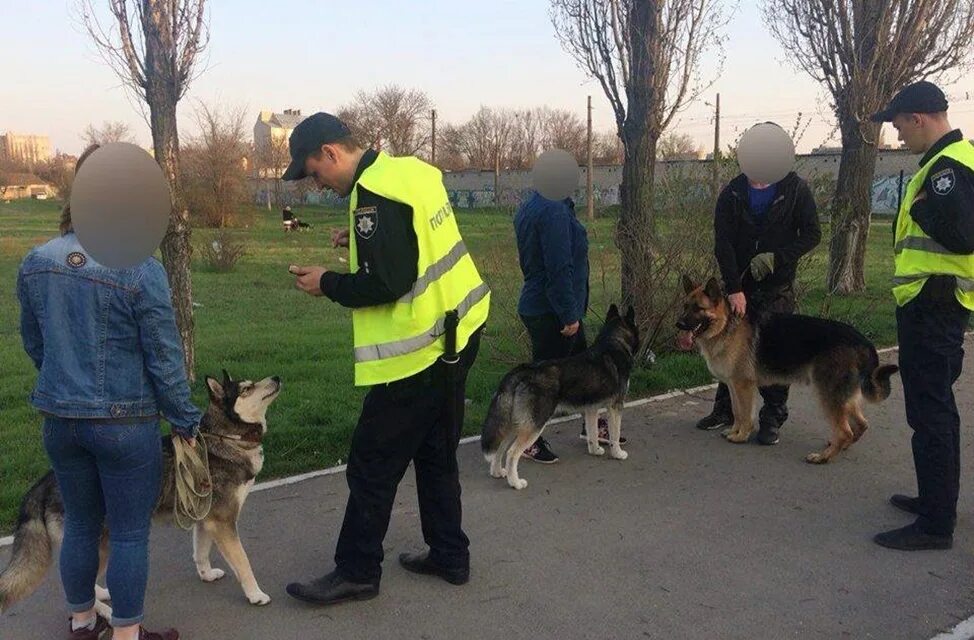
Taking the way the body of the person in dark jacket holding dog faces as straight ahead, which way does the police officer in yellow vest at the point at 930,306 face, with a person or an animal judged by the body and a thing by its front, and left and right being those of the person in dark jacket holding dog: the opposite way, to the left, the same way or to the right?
to the right

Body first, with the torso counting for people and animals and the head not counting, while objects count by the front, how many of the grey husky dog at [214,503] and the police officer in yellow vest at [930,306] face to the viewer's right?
1

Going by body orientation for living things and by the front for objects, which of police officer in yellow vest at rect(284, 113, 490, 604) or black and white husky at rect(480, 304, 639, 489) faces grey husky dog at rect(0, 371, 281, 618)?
the police officer in yellow vest

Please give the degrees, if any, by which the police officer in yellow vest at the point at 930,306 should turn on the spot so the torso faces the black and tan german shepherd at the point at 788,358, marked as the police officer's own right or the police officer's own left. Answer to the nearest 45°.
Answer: approximately 45° to the police officer's own right

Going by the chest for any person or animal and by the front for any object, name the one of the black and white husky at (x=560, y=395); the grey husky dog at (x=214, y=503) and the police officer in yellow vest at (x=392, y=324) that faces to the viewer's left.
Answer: the police officer in yellow vest

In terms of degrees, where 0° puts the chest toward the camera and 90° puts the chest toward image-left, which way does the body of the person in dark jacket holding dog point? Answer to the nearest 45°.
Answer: approximately 0°

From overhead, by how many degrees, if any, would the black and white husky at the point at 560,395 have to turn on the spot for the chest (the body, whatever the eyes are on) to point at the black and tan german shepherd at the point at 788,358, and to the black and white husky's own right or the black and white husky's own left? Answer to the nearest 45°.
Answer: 0° — it already faces it

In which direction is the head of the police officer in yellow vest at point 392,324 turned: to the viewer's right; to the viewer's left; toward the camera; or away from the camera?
to the viewer's left

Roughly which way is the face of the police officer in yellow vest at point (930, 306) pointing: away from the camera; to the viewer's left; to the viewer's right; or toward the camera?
to the viewer's left

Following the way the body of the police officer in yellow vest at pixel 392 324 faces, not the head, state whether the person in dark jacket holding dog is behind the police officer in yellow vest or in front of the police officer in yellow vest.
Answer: behind

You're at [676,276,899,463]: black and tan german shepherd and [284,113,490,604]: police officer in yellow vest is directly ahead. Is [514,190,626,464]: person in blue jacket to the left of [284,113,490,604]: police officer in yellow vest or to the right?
right

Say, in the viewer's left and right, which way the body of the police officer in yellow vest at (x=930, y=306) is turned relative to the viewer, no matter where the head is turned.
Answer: facing to the left of the viewer
